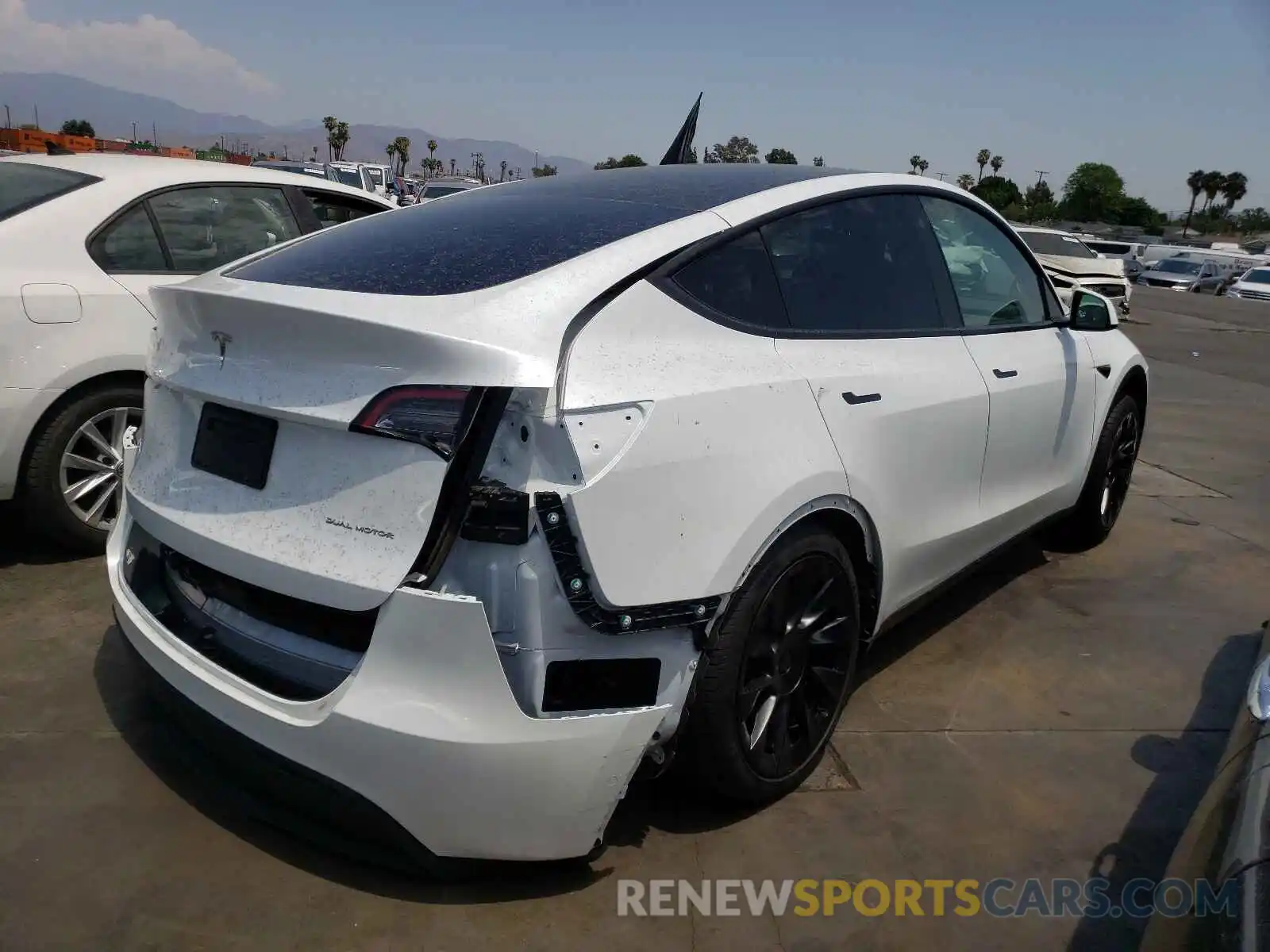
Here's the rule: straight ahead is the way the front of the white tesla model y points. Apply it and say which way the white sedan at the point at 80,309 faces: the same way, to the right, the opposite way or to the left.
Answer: the same way

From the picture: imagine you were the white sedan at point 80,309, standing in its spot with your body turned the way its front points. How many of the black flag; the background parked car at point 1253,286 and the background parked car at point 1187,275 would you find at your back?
0

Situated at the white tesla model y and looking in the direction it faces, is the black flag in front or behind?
in front

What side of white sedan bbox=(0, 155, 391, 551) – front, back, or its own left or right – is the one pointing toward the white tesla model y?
right

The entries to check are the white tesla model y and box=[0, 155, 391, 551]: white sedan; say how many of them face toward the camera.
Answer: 0

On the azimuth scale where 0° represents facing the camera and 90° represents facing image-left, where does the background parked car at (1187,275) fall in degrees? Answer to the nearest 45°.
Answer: approximately 45°

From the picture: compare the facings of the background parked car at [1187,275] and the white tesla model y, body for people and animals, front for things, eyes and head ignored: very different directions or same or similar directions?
very different directions

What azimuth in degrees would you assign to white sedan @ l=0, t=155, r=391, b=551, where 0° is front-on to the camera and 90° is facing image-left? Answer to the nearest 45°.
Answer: approximately 225°

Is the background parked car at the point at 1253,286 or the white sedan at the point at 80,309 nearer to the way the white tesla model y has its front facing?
the background parked car

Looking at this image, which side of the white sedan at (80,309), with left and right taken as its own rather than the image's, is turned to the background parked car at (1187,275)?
front

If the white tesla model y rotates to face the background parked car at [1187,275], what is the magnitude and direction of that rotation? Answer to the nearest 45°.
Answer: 0° — it already faces it

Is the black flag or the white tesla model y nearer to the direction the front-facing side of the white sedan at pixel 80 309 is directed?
the black flag

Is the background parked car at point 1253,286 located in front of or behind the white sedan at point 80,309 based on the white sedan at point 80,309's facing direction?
in front

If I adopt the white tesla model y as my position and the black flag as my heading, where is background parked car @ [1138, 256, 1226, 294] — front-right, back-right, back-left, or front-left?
front-right

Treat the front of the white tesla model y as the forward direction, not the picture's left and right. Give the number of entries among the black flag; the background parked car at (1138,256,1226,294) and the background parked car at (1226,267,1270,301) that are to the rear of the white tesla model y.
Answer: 0

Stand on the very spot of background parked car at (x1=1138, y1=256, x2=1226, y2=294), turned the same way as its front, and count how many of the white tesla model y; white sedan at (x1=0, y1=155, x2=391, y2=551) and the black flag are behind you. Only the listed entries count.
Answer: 0

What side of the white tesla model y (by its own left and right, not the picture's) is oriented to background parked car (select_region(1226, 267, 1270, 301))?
front

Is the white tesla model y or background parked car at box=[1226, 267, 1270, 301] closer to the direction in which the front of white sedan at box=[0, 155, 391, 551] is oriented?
the background parked car

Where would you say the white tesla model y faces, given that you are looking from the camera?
facing away from the viewer and to the right of the viewer
